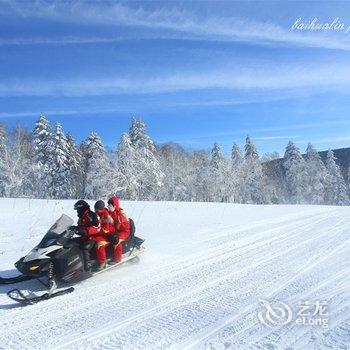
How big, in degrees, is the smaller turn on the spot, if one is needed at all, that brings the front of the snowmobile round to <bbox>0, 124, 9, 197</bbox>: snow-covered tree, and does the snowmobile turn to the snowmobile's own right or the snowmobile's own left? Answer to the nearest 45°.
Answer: approximately 135° to the snowmobile's own right

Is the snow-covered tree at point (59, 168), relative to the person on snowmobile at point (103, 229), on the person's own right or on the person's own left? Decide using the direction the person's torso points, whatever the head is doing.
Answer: on the person's own right

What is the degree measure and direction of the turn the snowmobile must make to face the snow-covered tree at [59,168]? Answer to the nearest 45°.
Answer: approximately 135° to its right

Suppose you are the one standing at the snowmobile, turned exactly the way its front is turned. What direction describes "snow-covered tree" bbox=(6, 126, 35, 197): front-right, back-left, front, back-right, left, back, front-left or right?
back-right

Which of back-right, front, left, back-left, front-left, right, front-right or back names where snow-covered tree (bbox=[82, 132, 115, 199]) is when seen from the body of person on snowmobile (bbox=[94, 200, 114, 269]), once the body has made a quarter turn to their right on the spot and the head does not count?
front-right

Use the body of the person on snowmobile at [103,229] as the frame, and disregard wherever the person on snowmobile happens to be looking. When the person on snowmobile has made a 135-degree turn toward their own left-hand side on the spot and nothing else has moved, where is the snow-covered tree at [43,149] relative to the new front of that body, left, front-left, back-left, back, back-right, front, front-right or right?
left

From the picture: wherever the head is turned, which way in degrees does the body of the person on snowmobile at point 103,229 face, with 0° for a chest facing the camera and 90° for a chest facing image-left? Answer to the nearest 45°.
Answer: approximately 45°

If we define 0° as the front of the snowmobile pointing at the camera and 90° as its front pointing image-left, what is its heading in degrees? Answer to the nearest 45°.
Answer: approximately 45°

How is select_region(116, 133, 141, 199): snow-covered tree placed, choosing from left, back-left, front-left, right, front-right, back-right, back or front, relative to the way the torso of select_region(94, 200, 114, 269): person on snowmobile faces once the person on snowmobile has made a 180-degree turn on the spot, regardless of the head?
front-left

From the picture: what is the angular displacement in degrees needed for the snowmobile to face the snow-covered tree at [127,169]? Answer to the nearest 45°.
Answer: approximately 135° to its right

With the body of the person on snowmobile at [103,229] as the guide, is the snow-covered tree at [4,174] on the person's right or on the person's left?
on the person's right
